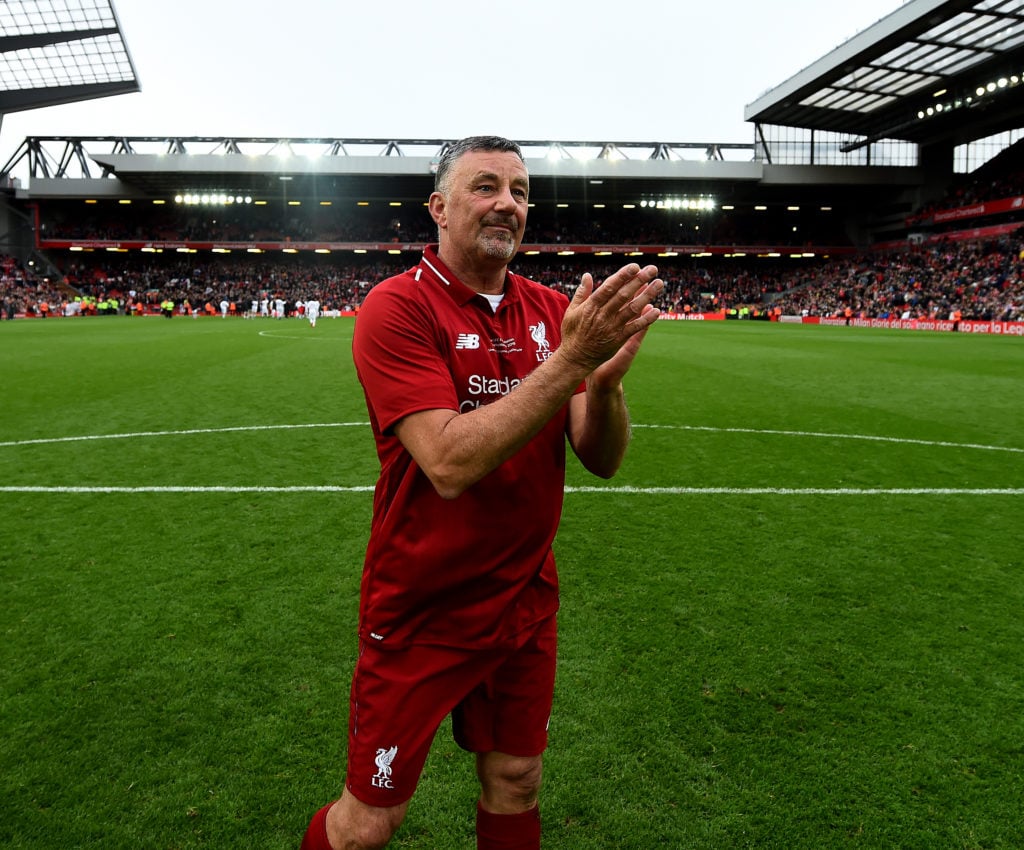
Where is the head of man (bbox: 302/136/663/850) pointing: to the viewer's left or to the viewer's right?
to the viewer's right

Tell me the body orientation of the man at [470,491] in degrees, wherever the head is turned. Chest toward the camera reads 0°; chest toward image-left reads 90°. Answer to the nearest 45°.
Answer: approximately 315°
